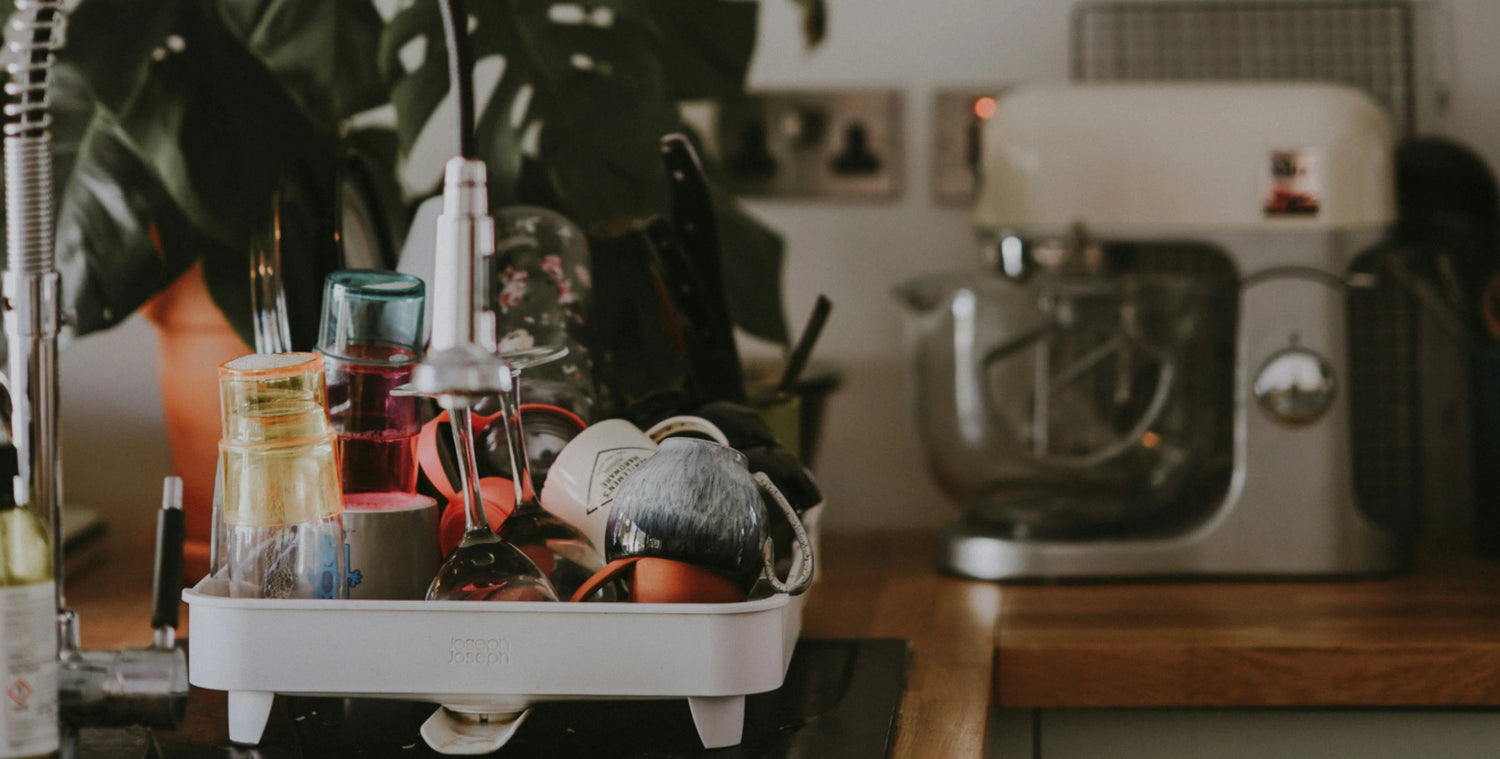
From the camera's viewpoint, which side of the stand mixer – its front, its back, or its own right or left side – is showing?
left

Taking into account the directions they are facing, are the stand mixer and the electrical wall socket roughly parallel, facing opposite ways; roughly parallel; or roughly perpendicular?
roughly perpendicular

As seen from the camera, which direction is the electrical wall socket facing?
toward the camera

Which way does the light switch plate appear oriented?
toward the camera

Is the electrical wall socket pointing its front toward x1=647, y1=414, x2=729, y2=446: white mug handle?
yes
